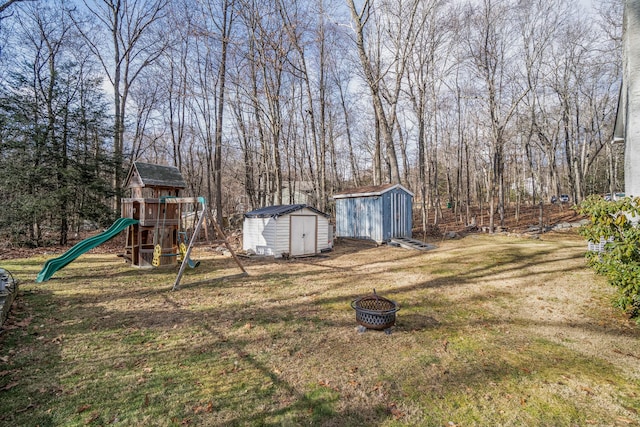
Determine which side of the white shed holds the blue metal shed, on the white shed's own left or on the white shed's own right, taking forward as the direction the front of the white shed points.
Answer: on the white shed's own left

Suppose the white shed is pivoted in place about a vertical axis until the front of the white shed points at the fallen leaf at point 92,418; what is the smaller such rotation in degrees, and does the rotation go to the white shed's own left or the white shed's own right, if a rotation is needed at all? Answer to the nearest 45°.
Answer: approximately 45° to the white shed's own right

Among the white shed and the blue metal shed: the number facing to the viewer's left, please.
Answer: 0

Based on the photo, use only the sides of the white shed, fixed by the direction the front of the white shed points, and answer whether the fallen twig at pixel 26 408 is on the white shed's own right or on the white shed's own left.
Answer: on the white shed's own right

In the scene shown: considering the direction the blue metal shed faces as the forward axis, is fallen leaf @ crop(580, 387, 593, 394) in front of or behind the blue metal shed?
in front

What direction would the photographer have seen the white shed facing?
facing the viewer and to the right of the viewer

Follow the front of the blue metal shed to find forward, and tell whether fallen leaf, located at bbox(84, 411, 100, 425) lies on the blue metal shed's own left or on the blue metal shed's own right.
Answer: on the blue metal shed's own right

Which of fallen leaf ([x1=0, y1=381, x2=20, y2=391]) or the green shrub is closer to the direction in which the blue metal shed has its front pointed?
the green shrub

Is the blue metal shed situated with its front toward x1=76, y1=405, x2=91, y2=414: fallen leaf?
no

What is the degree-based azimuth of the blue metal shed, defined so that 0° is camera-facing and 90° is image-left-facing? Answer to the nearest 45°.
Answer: approximately 315°

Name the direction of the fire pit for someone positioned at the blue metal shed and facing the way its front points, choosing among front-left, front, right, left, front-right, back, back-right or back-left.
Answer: front-right

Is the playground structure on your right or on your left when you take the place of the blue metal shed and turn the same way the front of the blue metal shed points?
on your right
